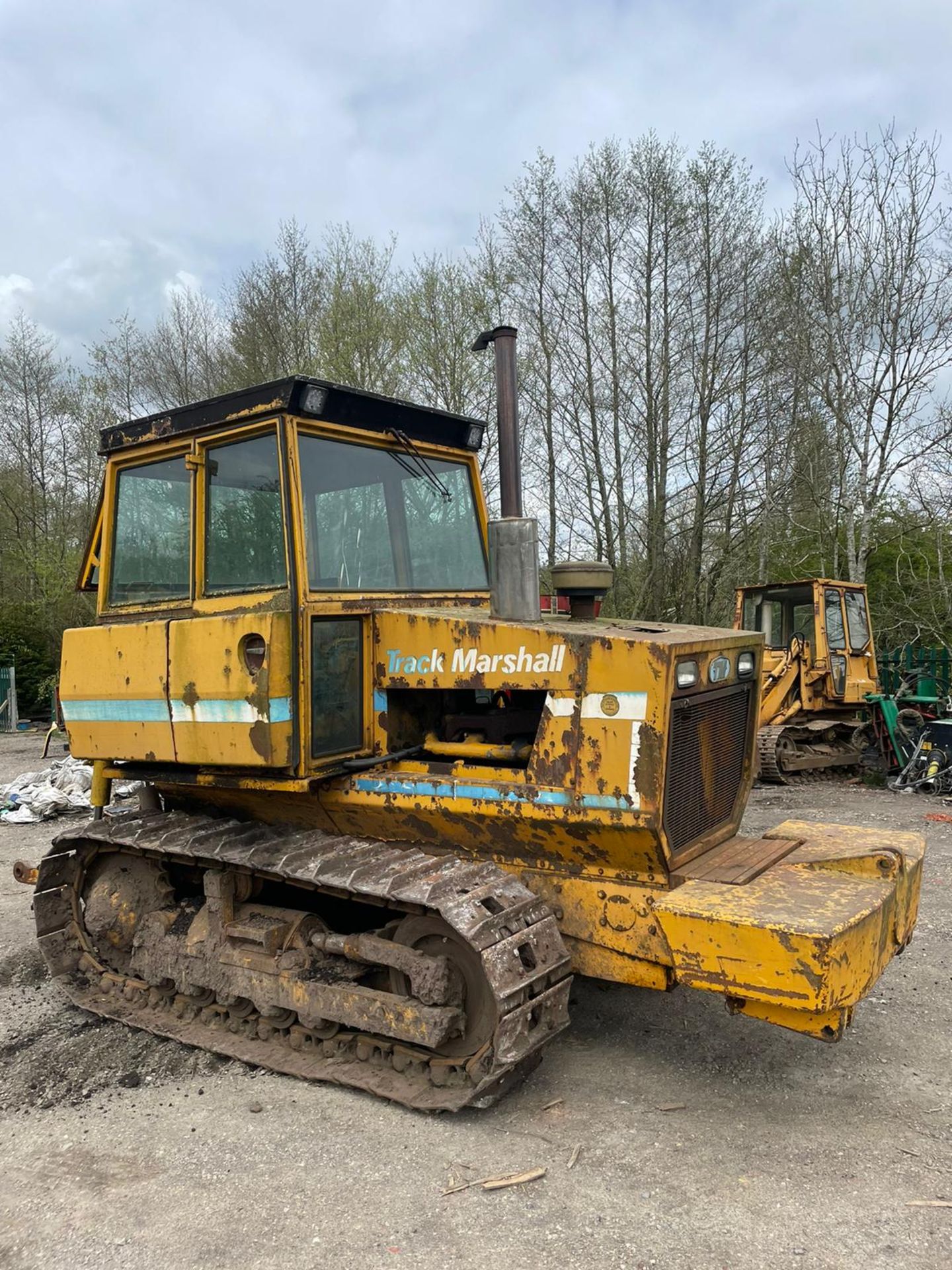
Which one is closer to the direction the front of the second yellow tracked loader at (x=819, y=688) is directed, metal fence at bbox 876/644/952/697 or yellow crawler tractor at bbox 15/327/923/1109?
the yellow crawler tractor

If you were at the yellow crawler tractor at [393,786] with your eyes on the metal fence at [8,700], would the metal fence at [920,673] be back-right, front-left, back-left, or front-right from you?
front-right

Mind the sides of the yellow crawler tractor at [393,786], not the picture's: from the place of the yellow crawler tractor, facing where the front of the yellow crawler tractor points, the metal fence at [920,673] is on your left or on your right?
on your left

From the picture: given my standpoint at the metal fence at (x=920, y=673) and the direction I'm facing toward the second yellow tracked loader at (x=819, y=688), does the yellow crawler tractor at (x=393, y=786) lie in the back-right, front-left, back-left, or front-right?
front-left

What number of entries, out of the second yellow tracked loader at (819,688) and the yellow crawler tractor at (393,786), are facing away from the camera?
0

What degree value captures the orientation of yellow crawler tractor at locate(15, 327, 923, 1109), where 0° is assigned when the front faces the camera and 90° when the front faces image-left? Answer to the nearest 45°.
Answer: approximately 315°

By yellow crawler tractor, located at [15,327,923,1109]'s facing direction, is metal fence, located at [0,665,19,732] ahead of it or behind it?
behind

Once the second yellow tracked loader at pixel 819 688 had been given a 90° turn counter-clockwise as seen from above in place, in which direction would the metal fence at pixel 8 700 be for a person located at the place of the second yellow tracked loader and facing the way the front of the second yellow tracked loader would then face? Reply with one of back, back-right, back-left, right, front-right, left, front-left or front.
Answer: back-right

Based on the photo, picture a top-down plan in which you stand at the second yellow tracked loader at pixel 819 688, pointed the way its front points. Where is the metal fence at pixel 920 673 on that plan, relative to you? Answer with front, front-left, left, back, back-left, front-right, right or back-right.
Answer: back

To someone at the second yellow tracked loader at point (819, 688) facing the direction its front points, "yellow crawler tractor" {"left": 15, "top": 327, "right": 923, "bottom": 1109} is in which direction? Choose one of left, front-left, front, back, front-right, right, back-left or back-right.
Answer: front-left

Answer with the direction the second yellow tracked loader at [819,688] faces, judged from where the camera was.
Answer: facing the viewer and to the left of the viewer
